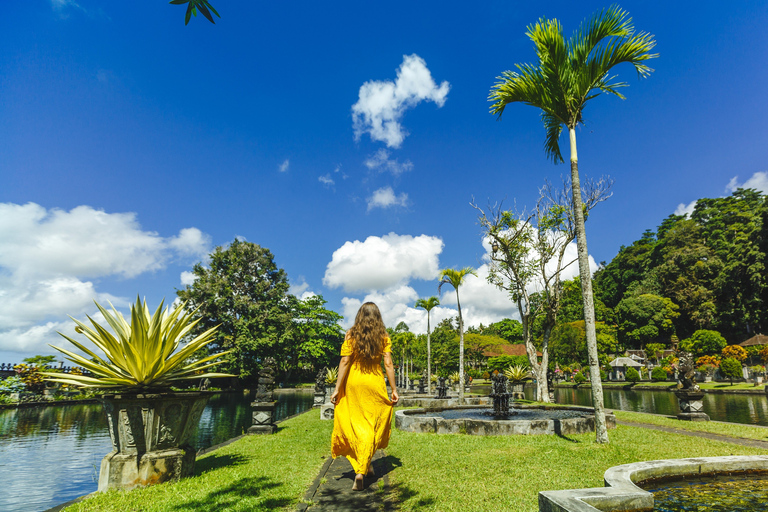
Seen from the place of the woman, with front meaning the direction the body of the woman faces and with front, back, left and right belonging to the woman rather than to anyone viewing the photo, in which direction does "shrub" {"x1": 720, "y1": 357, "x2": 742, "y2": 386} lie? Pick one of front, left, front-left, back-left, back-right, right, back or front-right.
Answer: front-right

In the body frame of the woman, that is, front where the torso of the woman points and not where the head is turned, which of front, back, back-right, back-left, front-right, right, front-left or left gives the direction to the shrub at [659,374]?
front-right

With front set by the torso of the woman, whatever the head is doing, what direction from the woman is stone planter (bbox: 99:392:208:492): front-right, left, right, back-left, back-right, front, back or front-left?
left

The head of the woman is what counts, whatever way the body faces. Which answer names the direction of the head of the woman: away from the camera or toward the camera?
away from the camera

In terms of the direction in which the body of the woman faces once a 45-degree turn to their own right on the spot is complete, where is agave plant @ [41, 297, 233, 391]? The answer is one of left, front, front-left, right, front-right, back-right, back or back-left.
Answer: back-left

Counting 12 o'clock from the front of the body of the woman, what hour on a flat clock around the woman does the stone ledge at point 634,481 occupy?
The stone ledge is roughly at 4 o'clock from the woman.

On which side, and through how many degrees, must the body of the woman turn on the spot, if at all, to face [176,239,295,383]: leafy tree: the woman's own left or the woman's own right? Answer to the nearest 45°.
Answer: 0° — they already face it

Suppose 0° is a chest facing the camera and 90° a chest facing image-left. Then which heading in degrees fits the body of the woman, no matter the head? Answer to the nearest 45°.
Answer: approximately 180°

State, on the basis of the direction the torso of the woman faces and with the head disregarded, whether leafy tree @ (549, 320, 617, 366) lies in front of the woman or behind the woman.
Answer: in front

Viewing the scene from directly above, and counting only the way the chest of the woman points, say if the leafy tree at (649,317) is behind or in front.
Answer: in front
